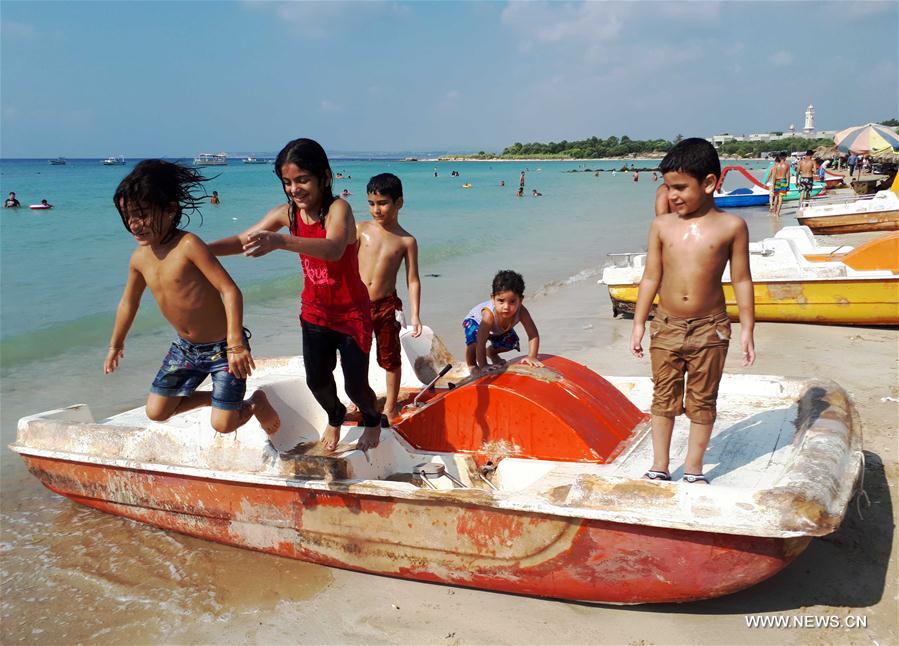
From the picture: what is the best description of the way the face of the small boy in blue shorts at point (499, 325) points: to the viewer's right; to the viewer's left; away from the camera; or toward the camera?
toward the camera

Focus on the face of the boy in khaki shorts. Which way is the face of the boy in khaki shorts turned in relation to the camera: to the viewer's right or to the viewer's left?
to the viewer's left

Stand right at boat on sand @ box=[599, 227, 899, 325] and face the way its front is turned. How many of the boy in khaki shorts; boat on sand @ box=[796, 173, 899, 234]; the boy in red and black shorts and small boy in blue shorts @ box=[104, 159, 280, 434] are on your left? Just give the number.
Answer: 1

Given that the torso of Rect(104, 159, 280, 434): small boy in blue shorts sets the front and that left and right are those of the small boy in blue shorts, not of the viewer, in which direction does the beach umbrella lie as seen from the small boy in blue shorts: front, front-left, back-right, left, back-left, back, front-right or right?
back

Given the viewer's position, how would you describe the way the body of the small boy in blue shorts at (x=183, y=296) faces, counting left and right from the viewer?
facing the viewer and to the left of the viewer

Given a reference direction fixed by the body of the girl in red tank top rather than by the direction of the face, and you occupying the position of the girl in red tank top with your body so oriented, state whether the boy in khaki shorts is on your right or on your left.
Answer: on your left

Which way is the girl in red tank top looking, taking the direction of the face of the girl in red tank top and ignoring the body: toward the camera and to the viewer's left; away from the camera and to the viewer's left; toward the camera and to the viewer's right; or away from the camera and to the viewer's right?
toward the camera and to the viewer's left

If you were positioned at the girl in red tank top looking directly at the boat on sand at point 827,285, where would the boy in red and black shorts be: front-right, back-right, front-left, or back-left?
front-left

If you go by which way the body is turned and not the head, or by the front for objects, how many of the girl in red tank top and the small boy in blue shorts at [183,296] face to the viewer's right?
0
